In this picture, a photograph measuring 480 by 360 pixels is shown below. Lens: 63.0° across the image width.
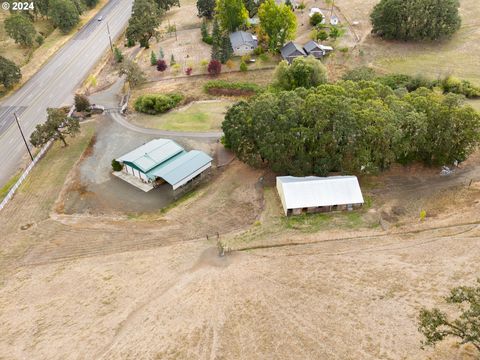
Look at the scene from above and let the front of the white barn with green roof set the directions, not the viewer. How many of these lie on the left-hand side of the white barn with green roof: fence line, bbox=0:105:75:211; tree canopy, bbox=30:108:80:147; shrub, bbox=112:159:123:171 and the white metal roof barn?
1

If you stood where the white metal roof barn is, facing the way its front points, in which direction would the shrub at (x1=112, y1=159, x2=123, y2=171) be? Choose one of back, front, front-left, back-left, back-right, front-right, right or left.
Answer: right

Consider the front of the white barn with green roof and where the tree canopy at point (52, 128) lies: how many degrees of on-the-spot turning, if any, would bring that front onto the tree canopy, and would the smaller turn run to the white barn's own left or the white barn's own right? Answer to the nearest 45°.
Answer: approximately 90° to the white barn's own right

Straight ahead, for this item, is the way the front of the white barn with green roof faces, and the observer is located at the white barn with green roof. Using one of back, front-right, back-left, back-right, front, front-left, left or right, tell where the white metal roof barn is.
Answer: left

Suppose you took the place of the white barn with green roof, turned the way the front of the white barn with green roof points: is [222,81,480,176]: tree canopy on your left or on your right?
on your left

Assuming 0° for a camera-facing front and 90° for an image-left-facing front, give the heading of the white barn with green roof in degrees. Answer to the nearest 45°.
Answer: approximately 45°

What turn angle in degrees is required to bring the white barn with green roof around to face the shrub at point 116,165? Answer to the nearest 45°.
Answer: approximately 90° to its right

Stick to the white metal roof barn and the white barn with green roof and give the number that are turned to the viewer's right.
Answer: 0

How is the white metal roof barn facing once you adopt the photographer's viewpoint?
facing the viewer

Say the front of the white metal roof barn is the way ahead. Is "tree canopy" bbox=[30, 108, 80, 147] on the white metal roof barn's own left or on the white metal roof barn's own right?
on the white metal roof barn's own right
